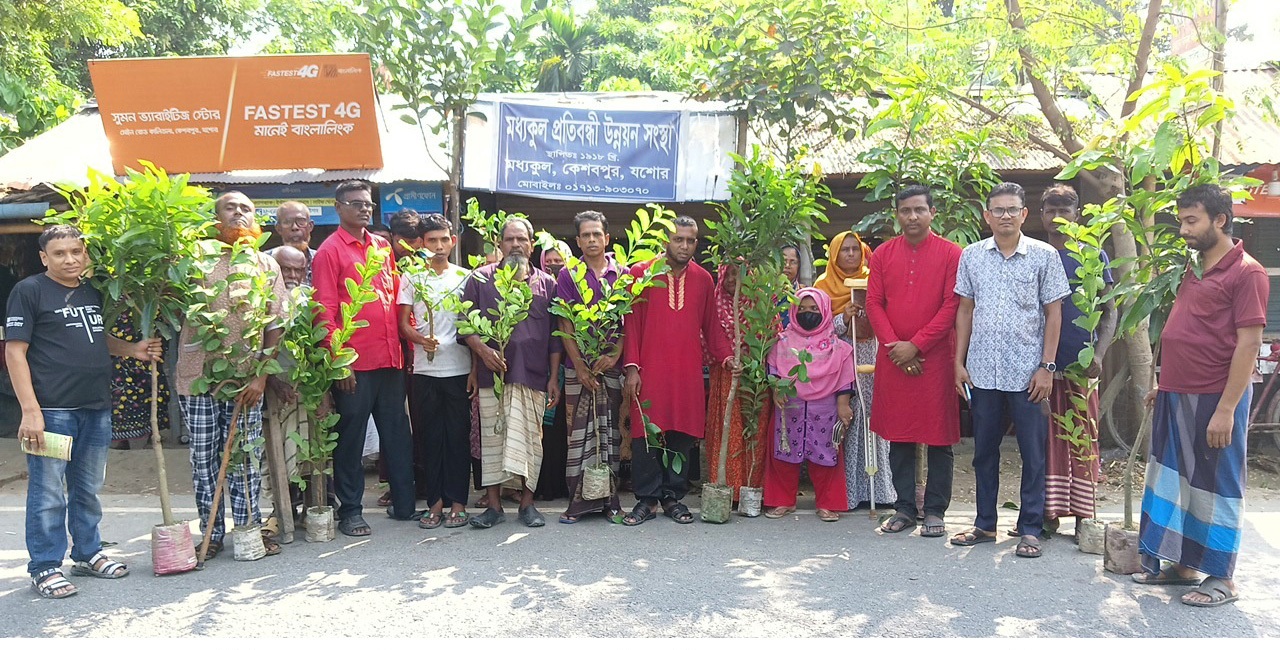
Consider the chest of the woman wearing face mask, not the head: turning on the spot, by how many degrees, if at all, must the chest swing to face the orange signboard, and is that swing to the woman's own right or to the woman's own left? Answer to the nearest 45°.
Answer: approximately 90° to the woman's own right

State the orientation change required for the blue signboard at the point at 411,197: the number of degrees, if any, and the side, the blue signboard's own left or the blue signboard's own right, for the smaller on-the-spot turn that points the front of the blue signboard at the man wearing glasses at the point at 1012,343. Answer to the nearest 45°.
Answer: approximately 45° to the blue signboard's own left

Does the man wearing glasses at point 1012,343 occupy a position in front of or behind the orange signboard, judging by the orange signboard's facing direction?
in front

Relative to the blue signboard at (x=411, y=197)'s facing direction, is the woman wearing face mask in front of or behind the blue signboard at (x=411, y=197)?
in front

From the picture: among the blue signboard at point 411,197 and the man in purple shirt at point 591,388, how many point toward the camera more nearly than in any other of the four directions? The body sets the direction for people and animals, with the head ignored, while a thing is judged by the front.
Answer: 2

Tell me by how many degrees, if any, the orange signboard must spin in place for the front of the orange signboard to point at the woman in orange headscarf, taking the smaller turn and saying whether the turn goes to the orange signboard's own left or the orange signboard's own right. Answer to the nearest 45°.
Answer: approximately 45° to the orange signboard's own left

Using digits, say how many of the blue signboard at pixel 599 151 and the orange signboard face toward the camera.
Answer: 2
